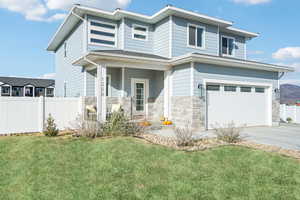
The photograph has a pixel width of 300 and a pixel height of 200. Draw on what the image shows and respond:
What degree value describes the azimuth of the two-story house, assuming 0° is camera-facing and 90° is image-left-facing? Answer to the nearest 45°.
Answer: approximately 315°

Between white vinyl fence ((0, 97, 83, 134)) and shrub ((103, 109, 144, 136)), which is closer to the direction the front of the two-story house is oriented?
the shrub

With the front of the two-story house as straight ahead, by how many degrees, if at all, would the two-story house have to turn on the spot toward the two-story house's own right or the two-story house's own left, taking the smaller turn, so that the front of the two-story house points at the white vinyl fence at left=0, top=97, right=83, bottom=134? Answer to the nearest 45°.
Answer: approximately 90° to the two-story house's own right

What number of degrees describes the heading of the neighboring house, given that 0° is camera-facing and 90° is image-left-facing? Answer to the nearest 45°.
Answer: approximately 0°

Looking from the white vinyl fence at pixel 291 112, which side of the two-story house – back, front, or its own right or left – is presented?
left
